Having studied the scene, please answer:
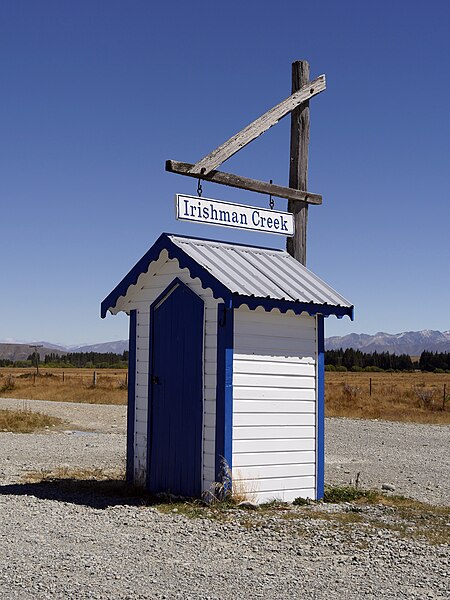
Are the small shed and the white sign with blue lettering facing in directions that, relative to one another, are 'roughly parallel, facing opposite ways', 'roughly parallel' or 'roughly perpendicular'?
roughly perpendicular

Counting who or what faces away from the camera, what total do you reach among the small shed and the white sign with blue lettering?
0

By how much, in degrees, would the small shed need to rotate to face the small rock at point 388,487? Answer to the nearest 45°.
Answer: approximately 180°

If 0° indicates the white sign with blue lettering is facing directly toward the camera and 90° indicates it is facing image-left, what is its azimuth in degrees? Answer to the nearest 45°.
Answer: approximately 315°
